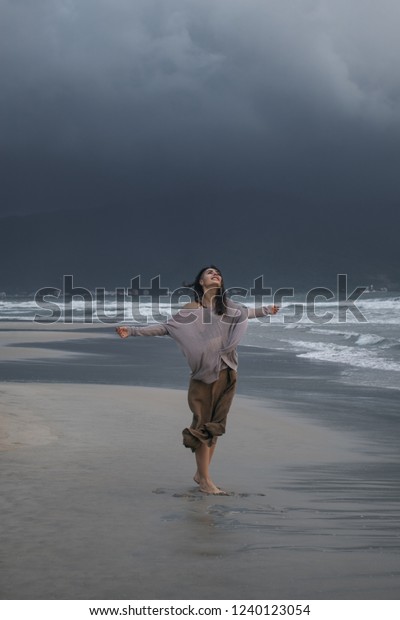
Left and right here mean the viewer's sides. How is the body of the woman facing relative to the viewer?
facing the viewer and to the right of the viewer
